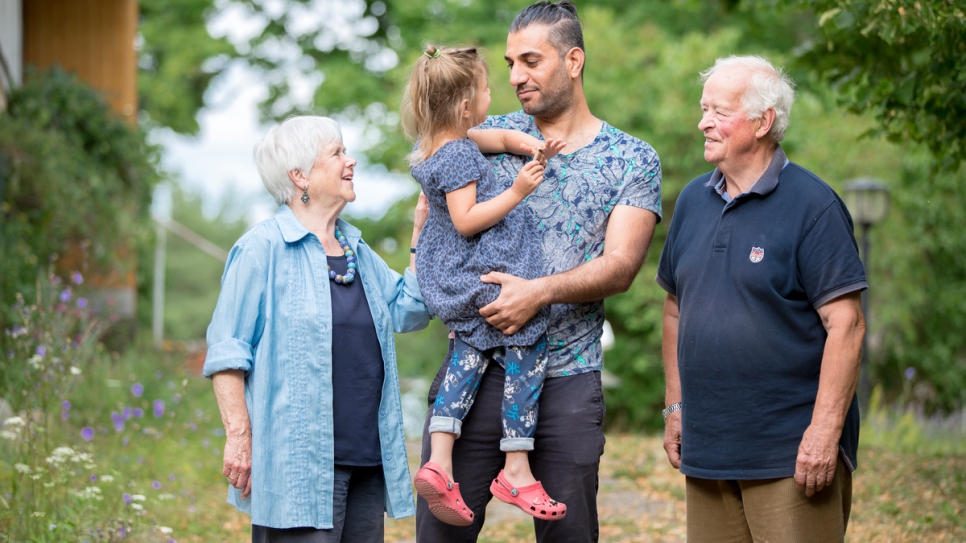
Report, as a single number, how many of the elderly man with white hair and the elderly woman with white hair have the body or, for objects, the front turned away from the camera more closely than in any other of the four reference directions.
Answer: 0

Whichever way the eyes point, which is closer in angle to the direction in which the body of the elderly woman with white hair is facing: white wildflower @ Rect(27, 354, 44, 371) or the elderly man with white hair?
the elderly man with white hair

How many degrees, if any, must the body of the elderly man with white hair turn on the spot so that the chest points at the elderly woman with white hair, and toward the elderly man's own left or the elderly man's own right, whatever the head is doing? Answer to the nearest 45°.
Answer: approximately 45° to the elderly man's own right

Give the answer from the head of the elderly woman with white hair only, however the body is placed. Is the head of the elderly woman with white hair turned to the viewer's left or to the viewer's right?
to the viewer's right

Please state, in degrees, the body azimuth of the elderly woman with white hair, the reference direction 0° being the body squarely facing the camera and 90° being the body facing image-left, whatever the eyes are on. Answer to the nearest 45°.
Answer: approximately 315°

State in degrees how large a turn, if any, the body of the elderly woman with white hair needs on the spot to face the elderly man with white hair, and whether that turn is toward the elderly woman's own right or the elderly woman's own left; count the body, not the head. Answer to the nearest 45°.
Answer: approximately 45° to the elderly woman's own left

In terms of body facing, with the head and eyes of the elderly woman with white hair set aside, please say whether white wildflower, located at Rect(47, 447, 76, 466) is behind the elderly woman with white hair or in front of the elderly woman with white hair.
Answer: behind

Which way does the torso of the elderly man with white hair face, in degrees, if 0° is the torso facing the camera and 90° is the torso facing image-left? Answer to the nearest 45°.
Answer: approximately 45°
